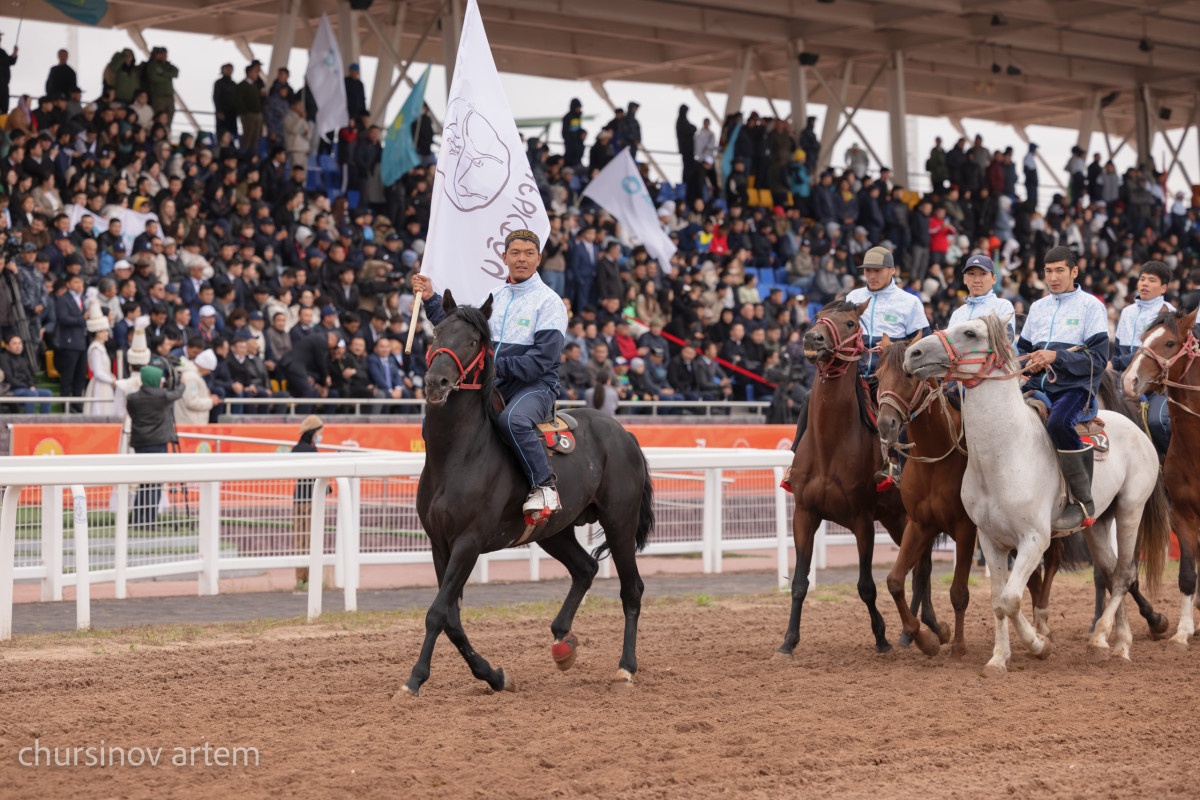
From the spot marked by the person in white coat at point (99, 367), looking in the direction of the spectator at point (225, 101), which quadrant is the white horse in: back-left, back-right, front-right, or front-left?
back-right

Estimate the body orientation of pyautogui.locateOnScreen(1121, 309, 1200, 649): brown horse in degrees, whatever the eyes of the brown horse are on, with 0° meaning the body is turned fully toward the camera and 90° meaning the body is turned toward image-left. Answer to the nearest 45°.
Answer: approximately 45°

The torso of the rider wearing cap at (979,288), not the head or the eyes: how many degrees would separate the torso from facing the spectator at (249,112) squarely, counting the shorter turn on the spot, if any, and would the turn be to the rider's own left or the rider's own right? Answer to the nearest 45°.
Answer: approximately 90° to the rider's own right

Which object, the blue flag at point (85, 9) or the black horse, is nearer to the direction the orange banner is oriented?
the black horse

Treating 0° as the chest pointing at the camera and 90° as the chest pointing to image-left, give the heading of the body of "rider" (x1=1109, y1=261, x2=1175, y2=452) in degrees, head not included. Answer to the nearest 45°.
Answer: approximately 45°

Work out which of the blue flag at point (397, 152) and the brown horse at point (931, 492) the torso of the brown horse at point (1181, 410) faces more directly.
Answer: the brown horse

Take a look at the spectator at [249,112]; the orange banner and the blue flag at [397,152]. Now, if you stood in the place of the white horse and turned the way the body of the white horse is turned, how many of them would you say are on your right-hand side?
3
